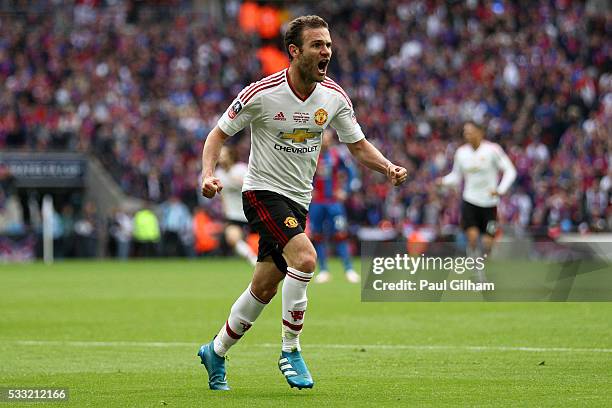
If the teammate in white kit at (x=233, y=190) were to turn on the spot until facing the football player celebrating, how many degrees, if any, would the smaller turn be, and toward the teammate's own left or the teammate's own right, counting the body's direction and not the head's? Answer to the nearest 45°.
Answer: approximately 45° to the teammate's own left

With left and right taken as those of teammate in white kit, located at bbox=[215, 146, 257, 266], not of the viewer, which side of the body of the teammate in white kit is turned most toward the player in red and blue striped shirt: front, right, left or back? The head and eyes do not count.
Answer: left

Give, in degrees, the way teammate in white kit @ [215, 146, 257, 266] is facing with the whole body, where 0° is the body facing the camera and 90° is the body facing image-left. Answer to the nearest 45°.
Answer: approximately 45°

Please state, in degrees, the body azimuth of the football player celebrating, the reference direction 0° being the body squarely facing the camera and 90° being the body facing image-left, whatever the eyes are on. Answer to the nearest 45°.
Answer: approximately 315°

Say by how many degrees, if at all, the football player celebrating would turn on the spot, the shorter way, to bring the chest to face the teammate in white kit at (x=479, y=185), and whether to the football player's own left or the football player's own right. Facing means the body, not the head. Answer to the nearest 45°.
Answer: approximately 135° to the football player's own left

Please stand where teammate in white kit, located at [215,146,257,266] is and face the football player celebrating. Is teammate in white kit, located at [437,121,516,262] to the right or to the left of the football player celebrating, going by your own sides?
left

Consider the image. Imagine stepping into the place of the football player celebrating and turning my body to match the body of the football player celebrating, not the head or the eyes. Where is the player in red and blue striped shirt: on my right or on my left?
on my left

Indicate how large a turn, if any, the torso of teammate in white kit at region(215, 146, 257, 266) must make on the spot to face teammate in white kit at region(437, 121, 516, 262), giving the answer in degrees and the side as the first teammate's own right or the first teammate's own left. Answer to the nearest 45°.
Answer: approximately 90° to the first teammate's own left

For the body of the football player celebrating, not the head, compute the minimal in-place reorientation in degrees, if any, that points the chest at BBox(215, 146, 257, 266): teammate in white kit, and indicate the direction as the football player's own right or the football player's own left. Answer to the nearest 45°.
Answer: approximately 135° to the football player's own left
